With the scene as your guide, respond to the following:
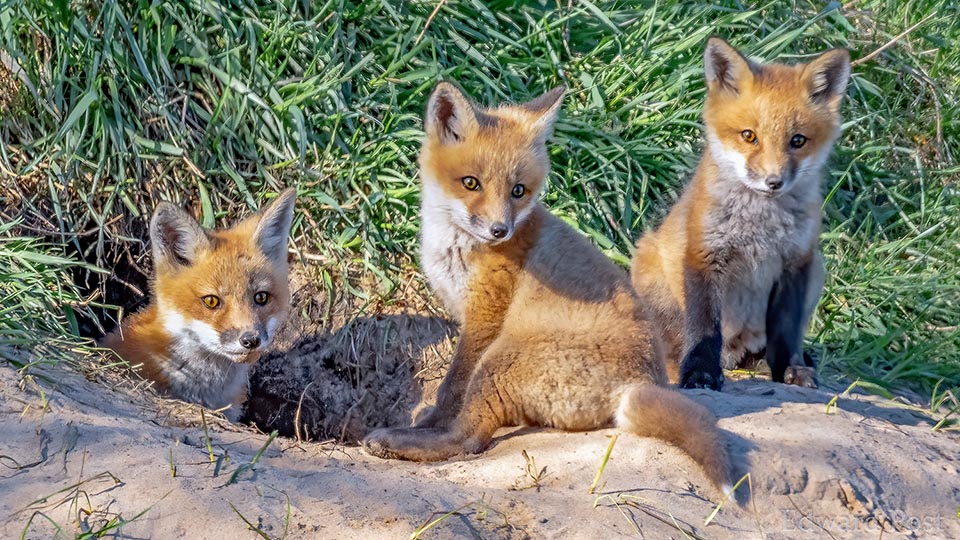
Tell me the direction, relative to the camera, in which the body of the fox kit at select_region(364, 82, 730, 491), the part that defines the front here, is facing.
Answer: to the viewer's left

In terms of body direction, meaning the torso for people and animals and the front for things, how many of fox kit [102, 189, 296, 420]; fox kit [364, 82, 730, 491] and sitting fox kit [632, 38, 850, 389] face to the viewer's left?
1

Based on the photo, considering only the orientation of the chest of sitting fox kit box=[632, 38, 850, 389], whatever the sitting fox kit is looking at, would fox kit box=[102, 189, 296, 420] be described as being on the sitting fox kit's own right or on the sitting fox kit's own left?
on the sitting fox kit's own right

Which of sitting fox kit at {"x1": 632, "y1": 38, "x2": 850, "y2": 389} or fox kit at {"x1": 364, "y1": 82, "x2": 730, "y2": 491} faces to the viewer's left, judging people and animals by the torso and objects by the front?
the fox kit

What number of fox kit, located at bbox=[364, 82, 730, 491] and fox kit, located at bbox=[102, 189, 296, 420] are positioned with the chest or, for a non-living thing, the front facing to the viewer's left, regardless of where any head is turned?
1

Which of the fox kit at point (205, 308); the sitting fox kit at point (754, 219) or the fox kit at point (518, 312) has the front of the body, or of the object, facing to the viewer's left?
the fox kit at point (518, 312)

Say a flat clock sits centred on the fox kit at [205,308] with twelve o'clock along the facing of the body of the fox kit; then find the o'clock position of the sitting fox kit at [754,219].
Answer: The sitting fox kit is roughly at 11 o'clock from the fox kit.

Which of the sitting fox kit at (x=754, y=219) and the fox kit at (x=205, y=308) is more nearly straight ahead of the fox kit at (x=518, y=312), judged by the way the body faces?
the fox kit

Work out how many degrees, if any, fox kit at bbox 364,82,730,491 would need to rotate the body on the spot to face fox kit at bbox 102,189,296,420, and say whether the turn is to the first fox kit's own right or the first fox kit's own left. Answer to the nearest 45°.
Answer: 0° — it already faces it

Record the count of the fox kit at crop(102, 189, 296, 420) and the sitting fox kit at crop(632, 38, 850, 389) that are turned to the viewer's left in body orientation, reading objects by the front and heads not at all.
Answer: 0

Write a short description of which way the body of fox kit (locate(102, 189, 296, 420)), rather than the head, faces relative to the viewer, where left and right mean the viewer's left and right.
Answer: facing the viewer and to the right of the viewer
